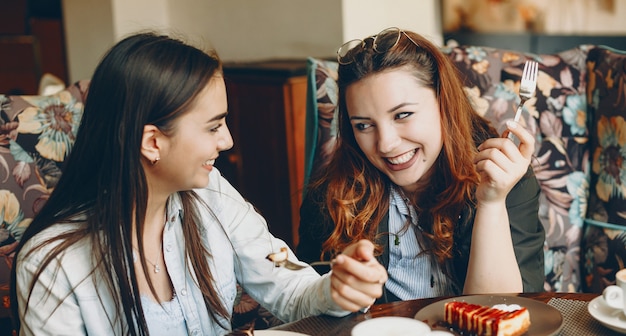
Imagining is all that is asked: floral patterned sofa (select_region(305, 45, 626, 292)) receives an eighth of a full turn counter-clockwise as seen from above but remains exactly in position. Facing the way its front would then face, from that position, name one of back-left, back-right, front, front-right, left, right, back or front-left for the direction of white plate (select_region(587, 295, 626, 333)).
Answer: front-right

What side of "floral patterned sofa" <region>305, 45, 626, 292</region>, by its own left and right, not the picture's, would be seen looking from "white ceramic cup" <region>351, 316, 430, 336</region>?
front

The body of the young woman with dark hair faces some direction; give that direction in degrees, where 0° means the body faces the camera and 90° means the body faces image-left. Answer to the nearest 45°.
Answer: approximately 315°

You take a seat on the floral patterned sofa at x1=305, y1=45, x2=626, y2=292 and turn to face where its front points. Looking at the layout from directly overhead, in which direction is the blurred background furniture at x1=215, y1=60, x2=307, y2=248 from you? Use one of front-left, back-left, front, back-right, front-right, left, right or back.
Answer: back-right

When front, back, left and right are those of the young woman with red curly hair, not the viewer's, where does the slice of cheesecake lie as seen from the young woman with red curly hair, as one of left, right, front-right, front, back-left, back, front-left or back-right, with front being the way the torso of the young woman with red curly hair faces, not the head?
front

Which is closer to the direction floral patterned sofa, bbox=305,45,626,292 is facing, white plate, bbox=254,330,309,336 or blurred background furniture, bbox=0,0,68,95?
the white plate

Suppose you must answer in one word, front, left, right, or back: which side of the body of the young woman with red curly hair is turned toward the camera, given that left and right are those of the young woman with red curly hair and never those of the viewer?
front

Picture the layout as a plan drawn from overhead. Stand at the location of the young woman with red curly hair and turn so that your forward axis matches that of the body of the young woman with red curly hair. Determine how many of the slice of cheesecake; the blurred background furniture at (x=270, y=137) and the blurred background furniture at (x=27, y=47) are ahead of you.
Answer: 1

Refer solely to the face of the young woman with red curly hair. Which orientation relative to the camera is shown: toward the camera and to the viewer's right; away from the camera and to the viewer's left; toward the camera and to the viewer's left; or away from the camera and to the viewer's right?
toward the camera and to the viewer's left

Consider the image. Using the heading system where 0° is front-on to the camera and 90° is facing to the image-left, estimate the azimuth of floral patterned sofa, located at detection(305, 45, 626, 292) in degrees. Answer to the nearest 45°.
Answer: approximately 0°
